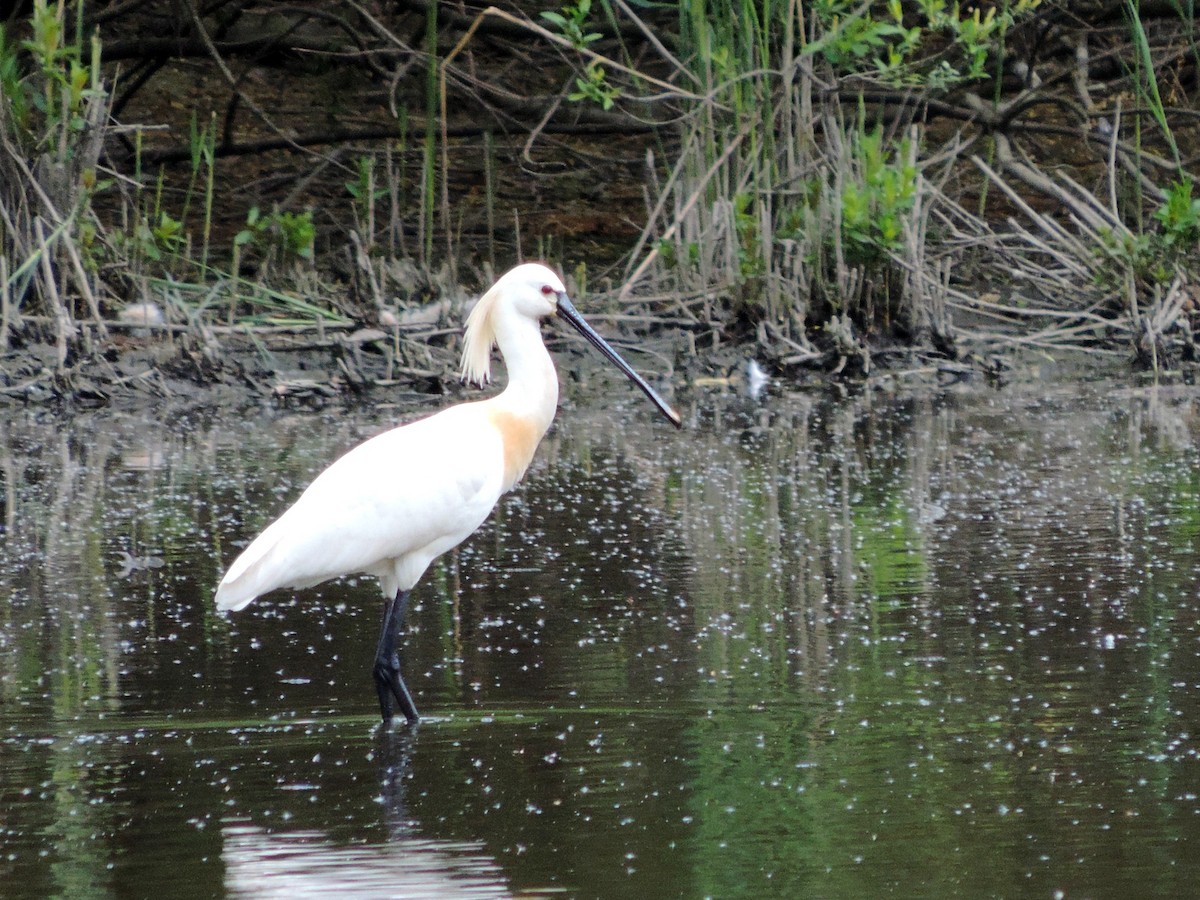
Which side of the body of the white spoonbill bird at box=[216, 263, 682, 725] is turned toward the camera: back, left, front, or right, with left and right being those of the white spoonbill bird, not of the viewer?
right

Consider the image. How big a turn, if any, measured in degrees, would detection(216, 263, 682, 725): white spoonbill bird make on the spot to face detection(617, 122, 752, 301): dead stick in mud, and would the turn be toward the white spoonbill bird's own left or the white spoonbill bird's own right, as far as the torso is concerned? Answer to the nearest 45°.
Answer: approximately 90° to the white spoonbill bird's own left
